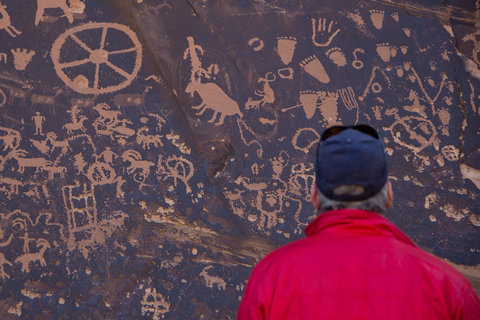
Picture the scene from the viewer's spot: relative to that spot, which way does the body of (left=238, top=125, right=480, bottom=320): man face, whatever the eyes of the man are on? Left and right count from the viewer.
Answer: facing away from the viewer
